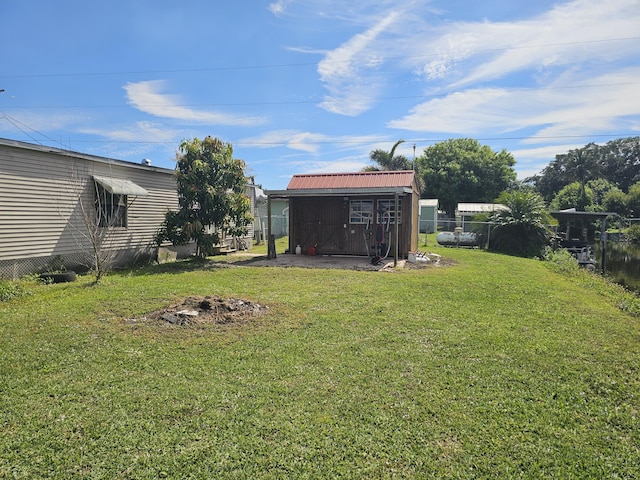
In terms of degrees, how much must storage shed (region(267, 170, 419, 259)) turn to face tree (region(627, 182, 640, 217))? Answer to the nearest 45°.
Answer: approximately 135° to its left

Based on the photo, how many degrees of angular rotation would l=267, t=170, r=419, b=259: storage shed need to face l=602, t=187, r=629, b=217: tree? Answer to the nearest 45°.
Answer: approximately 135° to its left

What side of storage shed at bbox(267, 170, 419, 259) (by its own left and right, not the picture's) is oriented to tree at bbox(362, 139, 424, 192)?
back

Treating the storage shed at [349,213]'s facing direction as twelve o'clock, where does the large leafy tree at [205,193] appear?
The large leafy tree is roughly at 2 o'clock from the storage shed.

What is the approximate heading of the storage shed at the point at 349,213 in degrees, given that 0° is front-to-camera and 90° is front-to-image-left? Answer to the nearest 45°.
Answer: approximately 0°

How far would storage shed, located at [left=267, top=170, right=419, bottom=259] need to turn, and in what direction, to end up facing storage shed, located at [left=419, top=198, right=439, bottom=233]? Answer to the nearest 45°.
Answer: approximately 180°

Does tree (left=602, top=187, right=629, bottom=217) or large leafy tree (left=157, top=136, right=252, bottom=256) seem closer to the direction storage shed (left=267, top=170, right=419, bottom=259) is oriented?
the large leafy tree
